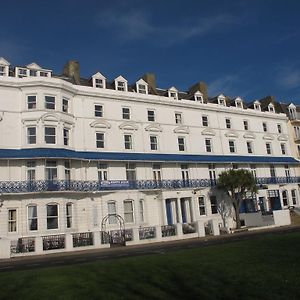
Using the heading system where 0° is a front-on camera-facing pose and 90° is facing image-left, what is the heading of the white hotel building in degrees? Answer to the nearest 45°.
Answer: approximately 315°
